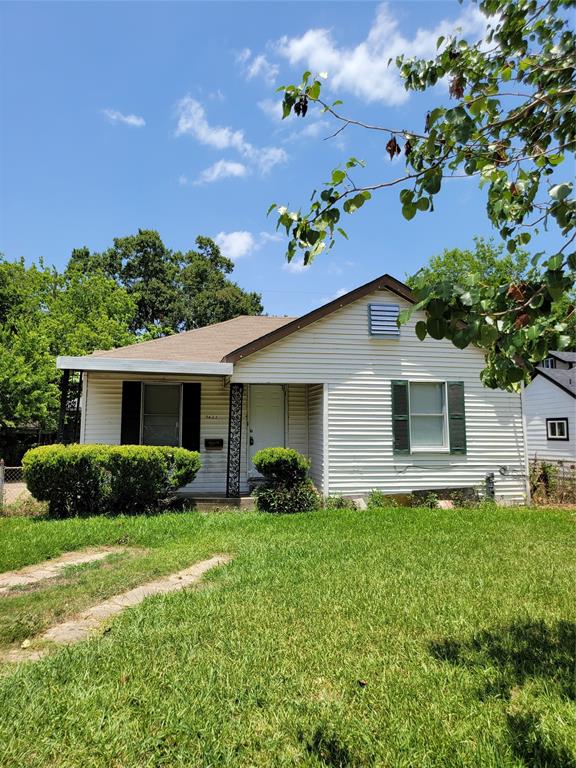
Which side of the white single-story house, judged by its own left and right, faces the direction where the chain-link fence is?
right

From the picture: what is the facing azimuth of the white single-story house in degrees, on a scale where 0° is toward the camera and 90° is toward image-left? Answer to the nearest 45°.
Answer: approximately 0°

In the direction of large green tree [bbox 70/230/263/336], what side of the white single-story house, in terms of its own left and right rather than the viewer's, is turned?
back

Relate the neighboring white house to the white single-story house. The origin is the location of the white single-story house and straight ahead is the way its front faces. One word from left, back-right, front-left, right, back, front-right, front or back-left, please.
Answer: back-left

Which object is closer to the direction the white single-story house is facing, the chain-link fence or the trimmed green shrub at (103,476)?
the trimmed green shrub
